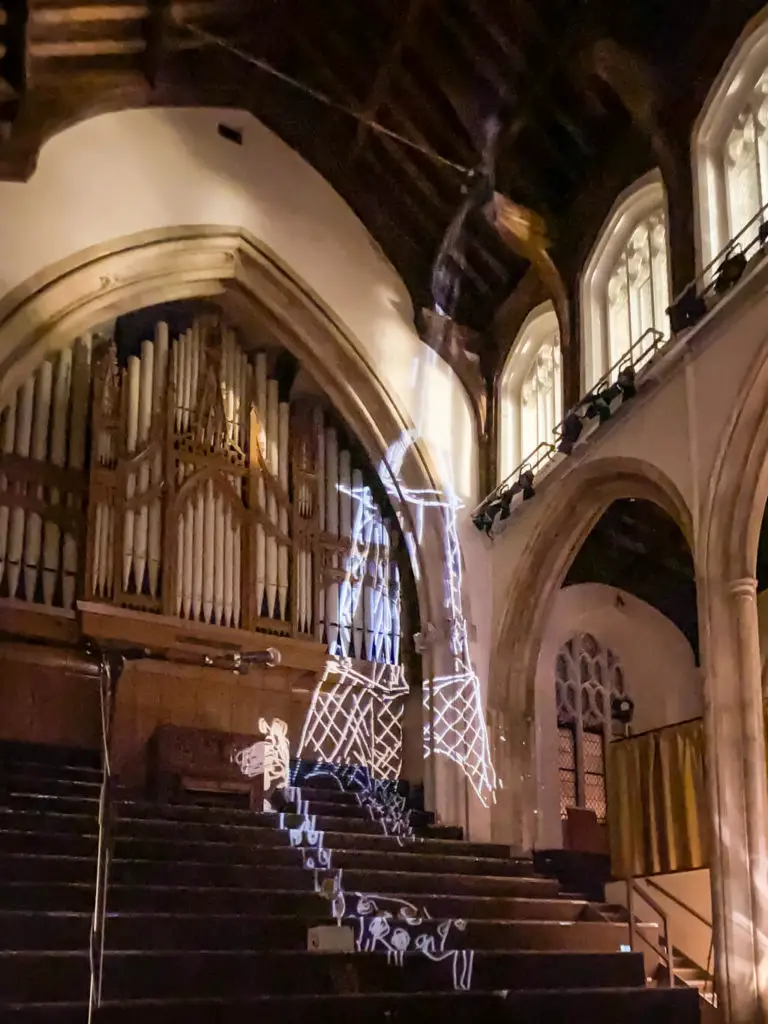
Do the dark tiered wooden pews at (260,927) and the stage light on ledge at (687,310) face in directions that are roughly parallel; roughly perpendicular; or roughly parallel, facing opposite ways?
roughly perpendicular

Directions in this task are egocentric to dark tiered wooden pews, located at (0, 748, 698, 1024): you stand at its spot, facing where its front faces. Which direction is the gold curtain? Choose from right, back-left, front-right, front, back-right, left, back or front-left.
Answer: back-left

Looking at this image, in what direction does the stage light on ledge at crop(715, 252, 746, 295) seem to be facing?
to the viewer's left

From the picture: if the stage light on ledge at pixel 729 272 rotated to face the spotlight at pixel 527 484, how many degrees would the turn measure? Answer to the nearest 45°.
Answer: approximately 45° to its right

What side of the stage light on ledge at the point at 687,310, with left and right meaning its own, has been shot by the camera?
left

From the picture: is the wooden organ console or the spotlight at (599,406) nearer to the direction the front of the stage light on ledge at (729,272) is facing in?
the wooden organ console

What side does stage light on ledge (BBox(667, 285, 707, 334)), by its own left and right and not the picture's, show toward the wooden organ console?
front

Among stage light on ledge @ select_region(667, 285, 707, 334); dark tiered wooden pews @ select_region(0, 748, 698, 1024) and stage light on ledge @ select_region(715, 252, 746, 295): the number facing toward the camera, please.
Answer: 1

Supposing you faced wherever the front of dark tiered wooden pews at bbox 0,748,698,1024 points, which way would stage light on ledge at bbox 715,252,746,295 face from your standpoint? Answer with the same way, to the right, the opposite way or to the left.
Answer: to the right

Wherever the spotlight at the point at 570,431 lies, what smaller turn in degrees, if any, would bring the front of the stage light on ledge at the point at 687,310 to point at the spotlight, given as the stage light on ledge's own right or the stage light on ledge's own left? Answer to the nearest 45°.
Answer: approximately 45° to the stage light on ledge's own right

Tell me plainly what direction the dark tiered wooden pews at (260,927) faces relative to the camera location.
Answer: facing the viewer

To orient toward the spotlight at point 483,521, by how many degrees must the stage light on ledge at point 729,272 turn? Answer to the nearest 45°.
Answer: approximately 45° to its right

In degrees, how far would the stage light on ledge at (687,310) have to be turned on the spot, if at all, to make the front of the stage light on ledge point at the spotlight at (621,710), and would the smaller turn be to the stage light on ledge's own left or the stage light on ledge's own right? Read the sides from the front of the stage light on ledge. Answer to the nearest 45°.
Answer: approximately 90° to the stage light on ledge's own right

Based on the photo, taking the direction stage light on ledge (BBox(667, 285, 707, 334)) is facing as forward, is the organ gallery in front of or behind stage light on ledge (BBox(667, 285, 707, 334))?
in front
